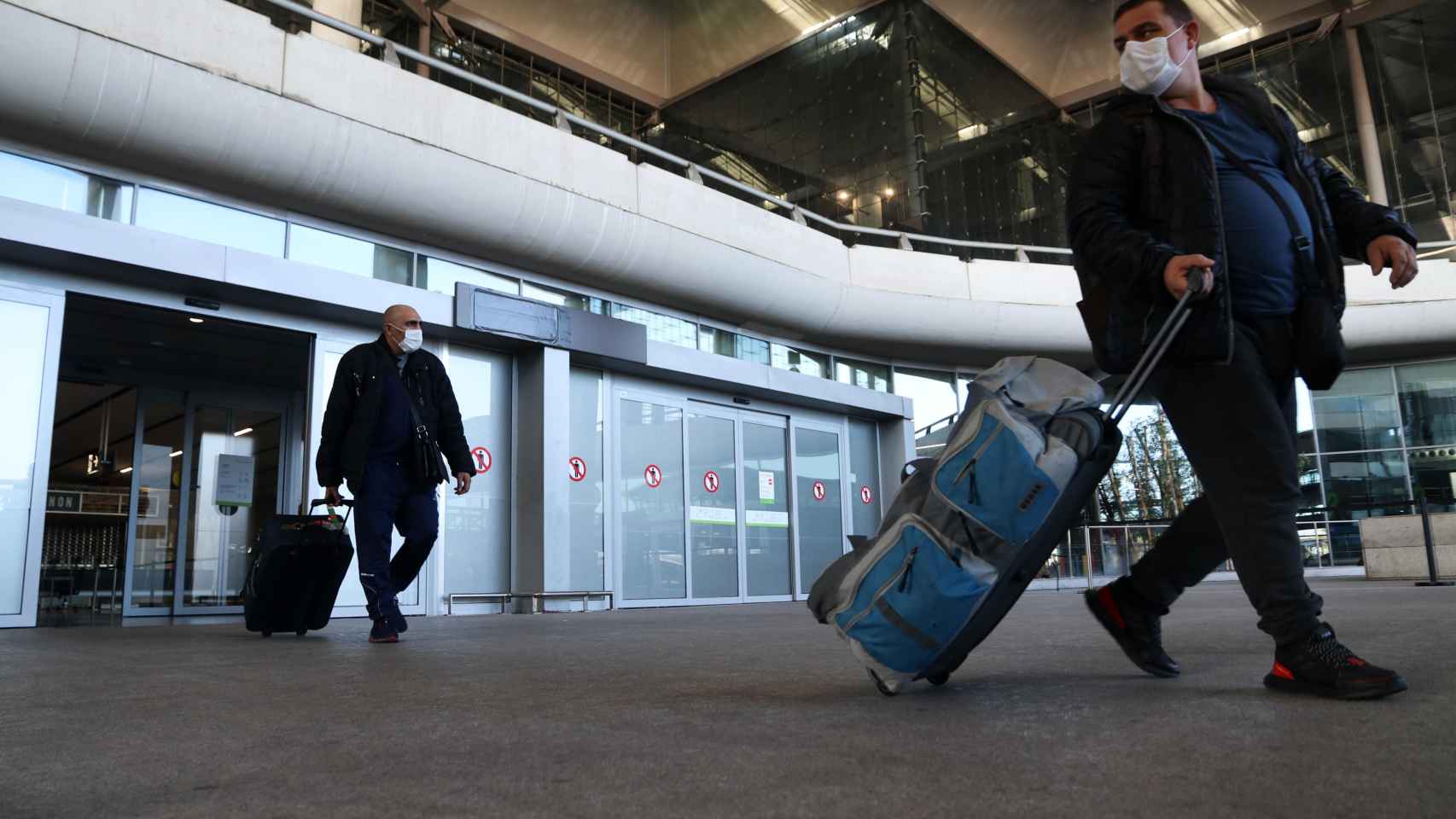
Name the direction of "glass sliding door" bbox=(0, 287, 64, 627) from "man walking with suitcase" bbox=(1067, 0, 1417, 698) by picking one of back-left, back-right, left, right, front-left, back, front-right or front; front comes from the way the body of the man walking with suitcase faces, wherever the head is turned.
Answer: back-right

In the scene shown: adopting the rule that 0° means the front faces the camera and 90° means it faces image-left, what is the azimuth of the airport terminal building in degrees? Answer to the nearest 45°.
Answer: approximately 315°

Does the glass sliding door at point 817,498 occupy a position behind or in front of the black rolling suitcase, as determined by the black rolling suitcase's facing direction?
behind

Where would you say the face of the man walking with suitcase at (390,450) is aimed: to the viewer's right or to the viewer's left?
to the viewer's right

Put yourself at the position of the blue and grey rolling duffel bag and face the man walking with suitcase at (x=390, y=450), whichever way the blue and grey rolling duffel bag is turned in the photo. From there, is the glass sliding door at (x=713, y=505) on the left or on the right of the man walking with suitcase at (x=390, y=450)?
right

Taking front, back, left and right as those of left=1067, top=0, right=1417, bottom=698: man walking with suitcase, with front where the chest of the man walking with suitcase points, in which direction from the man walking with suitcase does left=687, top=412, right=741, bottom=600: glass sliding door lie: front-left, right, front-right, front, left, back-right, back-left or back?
back

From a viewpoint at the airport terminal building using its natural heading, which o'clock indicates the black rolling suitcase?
The black rolling suitcase is roughly at 2 o'clock from the airport terminal building.

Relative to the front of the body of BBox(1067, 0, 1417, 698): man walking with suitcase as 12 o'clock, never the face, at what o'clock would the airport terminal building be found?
The airport terminal building is roughly at 6 o'clock from the man walking with suitcase.

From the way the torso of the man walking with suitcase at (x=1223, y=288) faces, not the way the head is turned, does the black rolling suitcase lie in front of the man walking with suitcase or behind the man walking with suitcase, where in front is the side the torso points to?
behind
